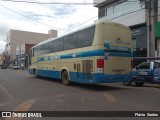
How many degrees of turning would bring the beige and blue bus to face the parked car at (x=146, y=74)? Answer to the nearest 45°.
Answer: approximately 90° to its right

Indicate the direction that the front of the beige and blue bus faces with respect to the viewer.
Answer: facing away from the viewer and to the left of the viewer

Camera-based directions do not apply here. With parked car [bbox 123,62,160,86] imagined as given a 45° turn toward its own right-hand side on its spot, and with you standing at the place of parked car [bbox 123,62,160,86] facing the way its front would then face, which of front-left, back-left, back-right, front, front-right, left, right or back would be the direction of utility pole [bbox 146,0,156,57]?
right

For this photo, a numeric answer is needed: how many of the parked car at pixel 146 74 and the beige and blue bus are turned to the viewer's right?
0

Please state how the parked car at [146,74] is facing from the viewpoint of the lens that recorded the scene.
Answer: facing the viewer and to the left of the viewer

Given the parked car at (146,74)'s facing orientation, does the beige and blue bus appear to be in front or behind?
in front
